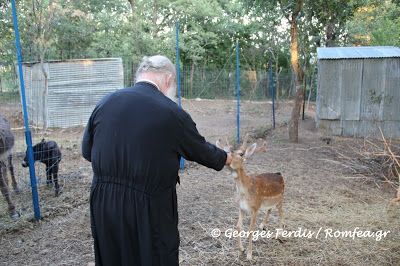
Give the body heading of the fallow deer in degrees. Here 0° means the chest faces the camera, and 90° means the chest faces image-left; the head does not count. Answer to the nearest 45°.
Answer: approximately 45°

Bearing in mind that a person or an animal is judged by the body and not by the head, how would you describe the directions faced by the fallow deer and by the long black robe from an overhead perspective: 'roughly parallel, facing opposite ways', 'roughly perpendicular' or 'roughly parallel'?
roughly parallel, facing opposite ways

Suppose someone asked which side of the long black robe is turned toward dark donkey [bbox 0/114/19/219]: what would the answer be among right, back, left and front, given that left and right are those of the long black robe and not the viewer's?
left

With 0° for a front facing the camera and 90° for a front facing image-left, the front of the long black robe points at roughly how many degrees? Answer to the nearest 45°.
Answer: approximately 225°

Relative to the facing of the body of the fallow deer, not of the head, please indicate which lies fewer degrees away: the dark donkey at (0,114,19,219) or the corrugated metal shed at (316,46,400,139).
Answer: the dark donkey

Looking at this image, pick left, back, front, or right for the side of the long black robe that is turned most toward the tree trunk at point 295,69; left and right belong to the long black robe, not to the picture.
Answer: front

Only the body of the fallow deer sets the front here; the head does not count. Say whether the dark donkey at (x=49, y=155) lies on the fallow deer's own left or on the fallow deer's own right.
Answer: on the fallow deer's own right

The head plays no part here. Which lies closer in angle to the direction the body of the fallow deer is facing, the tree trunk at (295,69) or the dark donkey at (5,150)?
the dark donkey

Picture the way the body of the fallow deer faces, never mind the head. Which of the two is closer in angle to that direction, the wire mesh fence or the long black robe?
the long black robe

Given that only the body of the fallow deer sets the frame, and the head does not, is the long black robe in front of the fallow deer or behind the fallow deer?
in front
